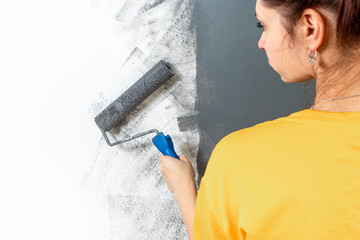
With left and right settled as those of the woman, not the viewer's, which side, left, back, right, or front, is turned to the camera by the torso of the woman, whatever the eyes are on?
back

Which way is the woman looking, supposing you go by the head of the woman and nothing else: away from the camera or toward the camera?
away from the camera
